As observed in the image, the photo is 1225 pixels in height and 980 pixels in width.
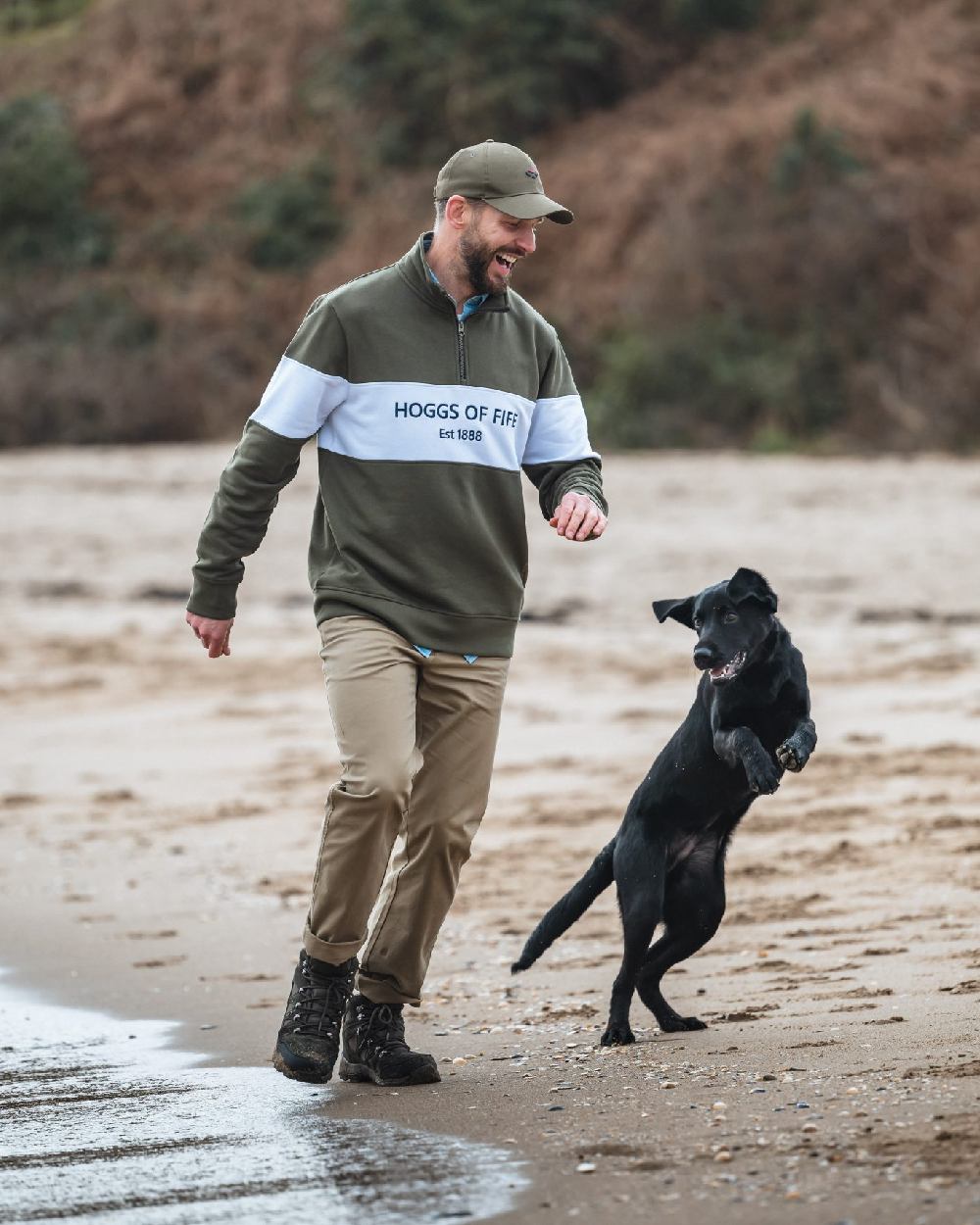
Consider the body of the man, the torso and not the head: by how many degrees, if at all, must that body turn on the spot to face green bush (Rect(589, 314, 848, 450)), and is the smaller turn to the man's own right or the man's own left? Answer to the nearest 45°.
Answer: approximately 135° to the man's own left

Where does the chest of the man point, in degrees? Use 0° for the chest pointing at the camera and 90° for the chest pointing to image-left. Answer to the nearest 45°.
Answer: approximately 315°

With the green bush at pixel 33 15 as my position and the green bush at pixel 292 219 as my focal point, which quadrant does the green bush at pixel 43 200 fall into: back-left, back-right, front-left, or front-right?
front-right

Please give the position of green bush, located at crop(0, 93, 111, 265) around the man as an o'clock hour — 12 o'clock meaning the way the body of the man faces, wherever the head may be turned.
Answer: The green bush is roughly at 7 o'clock from the man.

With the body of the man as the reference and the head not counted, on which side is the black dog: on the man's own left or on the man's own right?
on the man's own left

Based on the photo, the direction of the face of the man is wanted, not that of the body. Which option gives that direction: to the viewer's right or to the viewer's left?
to the viewer's right

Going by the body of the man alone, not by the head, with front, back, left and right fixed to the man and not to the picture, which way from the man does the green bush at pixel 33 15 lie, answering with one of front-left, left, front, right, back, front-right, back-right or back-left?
back-left

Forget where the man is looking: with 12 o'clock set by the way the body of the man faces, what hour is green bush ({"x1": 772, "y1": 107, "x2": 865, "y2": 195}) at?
The green bush is roughly at 8 o'clock from the man.
